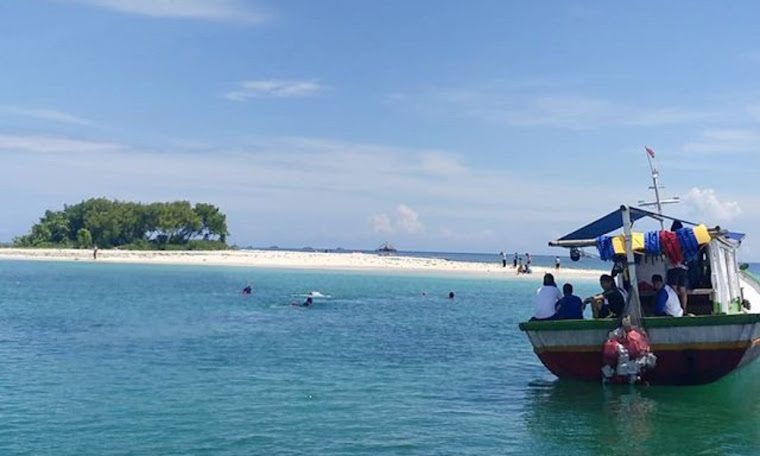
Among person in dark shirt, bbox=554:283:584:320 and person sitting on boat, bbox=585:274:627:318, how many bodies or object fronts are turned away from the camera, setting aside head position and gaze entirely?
1

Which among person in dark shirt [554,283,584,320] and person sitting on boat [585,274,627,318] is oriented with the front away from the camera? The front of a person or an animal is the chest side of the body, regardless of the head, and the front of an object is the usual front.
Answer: the person in dark shirt

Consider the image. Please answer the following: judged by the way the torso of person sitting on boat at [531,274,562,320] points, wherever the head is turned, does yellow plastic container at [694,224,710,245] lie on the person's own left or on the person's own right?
on the person's own right

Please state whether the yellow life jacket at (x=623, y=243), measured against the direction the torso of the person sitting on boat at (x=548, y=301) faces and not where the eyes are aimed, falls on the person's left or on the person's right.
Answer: on the person's right

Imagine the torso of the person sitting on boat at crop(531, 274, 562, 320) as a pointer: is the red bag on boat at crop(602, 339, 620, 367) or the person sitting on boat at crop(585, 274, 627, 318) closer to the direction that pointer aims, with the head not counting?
the person sitting on boat

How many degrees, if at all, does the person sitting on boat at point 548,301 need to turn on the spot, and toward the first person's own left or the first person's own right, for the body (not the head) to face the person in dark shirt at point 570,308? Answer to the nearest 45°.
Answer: approximately 90° to the first person's own right

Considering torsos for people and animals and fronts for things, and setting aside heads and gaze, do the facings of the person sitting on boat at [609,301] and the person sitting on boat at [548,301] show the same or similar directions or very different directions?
very different directions

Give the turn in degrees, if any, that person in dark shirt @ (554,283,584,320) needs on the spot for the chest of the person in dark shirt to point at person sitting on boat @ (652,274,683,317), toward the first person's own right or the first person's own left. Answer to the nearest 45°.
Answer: approximately 90° to the first person's own right

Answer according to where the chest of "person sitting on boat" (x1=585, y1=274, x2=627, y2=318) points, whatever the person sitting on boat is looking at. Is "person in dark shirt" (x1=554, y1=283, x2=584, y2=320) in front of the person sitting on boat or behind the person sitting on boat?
in front

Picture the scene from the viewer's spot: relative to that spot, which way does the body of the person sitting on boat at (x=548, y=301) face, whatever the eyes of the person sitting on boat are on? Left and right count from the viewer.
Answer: facing away from the viewer and to the right of the viewer

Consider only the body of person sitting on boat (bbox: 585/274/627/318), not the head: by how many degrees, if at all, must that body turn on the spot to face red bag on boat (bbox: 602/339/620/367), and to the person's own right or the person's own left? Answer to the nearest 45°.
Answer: approximately 45° to the person's own left

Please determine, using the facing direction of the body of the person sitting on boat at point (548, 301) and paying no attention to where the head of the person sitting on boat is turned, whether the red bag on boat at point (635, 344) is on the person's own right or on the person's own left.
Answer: on the person's own right

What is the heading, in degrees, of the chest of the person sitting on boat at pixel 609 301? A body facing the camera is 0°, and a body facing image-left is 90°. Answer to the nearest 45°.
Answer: approximately 45°

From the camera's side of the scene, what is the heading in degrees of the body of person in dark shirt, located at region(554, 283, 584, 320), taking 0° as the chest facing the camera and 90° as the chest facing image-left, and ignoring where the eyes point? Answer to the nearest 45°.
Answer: approximately 180°

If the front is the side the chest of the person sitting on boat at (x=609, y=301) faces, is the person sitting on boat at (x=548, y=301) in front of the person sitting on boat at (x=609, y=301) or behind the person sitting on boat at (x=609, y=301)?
in front
